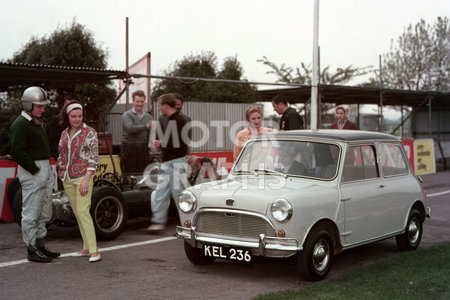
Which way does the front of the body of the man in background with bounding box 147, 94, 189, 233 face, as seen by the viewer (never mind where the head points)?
to the viewer's left

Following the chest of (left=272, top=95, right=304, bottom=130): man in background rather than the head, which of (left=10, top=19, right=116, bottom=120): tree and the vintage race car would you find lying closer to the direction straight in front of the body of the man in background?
the vintage race car

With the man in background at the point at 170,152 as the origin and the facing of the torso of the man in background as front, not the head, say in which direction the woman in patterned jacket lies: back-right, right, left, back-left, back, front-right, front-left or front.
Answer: front-left

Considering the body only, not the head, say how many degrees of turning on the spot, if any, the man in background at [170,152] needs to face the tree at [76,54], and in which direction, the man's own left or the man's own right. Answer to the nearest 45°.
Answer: approximately 90° to the man's own right

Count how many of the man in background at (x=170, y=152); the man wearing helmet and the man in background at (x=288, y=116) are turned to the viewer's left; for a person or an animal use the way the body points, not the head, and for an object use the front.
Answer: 2

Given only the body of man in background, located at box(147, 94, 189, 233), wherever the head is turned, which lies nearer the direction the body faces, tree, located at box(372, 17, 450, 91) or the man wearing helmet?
the man wearing helmet

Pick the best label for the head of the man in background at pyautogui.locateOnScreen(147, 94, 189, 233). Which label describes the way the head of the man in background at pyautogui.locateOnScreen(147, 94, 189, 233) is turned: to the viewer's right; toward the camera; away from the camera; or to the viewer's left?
to the viewer's left

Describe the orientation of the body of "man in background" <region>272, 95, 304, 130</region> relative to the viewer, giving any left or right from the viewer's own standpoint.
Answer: facing to the left of the viewer

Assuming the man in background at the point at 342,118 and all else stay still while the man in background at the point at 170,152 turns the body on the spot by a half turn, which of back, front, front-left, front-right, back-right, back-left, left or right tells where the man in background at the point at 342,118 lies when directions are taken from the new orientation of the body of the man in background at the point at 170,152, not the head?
front-left

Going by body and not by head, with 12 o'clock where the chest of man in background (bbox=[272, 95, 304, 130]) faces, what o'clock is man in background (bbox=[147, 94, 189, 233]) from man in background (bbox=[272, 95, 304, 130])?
man in background (bbox=[147, 94, 189, 233]) is roughly at 11 o'clock from man in background (bbox=[272, 95, 304, 130]).

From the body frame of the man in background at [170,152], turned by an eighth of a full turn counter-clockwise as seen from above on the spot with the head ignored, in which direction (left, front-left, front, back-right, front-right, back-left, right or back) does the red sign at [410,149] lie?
back
